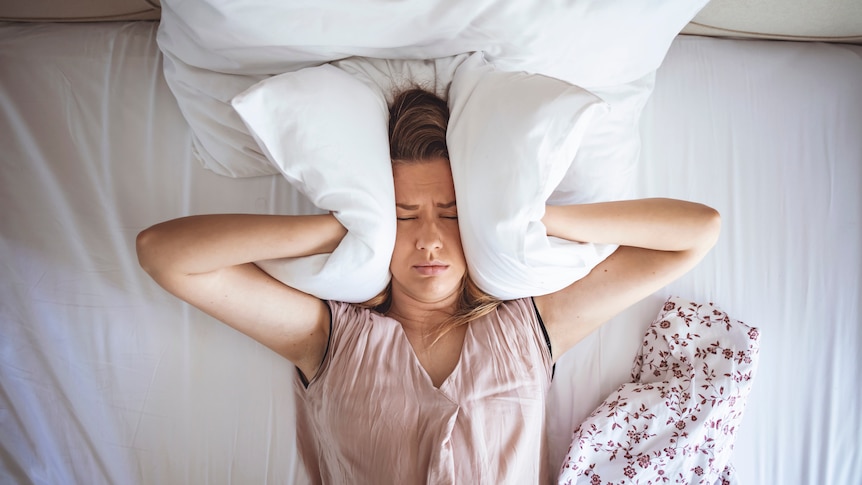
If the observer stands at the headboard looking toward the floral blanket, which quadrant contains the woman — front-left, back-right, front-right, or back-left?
front-right

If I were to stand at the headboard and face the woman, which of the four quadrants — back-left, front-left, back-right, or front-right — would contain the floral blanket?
front-left

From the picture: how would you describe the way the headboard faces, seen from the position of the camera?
facing the viewer
